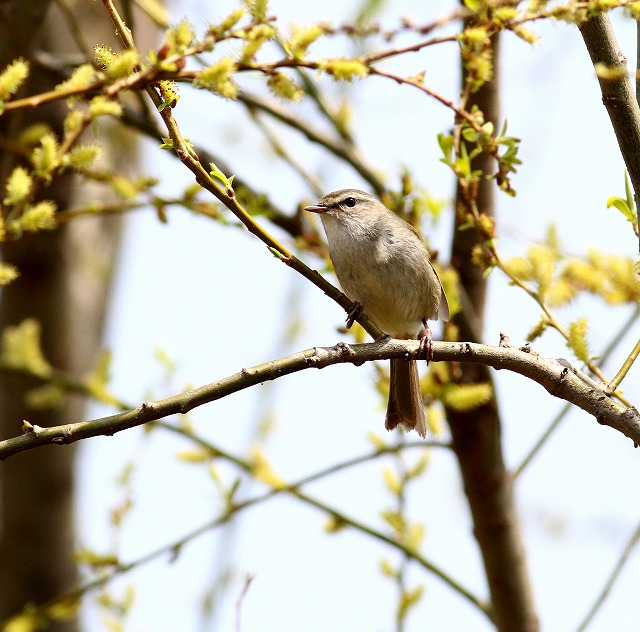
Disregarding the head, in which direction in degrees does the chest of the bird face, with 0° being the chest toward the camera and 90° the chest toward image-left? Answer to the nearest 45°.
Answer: approximately 45°

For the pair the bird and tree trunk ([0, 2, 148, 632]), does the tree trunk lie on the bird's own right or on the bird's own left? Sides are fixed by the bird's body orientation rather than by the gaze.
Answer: on the bird's own right
